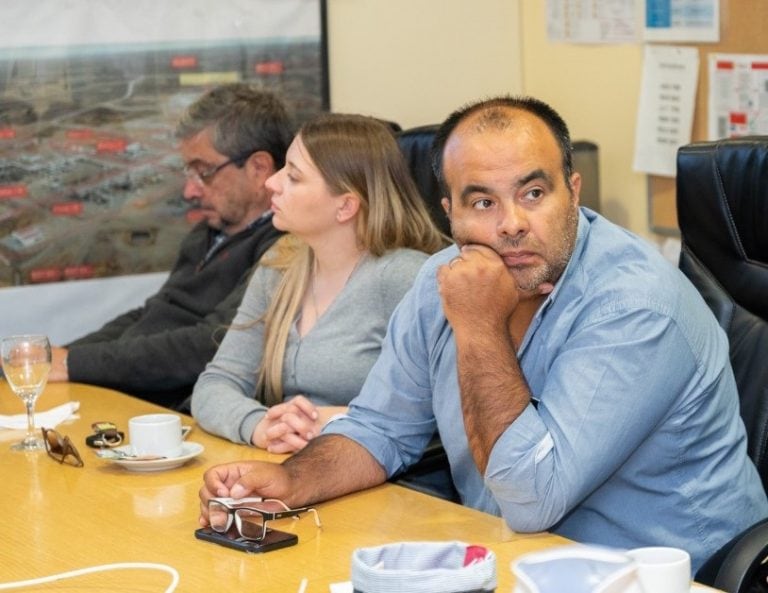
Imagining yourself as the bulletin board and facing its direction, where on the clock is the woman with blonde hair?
The woman with blonde hair is roughly at 1 o'clock from the bulletin board.

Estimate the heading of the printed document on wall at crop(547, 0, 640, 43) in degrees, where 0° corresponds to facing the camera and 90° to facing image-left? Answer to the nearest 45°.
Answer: approximately 0°

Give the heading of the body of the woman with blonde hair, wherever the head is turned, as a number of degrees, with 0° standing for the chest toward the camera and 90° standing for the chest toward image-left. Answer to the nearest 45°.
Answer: approximately 45°

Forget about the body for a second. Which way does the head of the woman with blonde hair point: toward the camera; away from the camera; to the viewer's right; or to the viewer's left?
to the viewer's left

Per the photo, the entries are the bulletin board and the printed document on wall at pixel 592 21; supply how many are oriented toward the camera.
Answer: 2

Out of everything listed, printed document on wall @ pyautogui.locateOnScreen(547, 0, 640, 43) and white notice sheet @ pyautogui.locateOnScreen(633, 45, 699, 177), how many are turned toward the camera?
2
